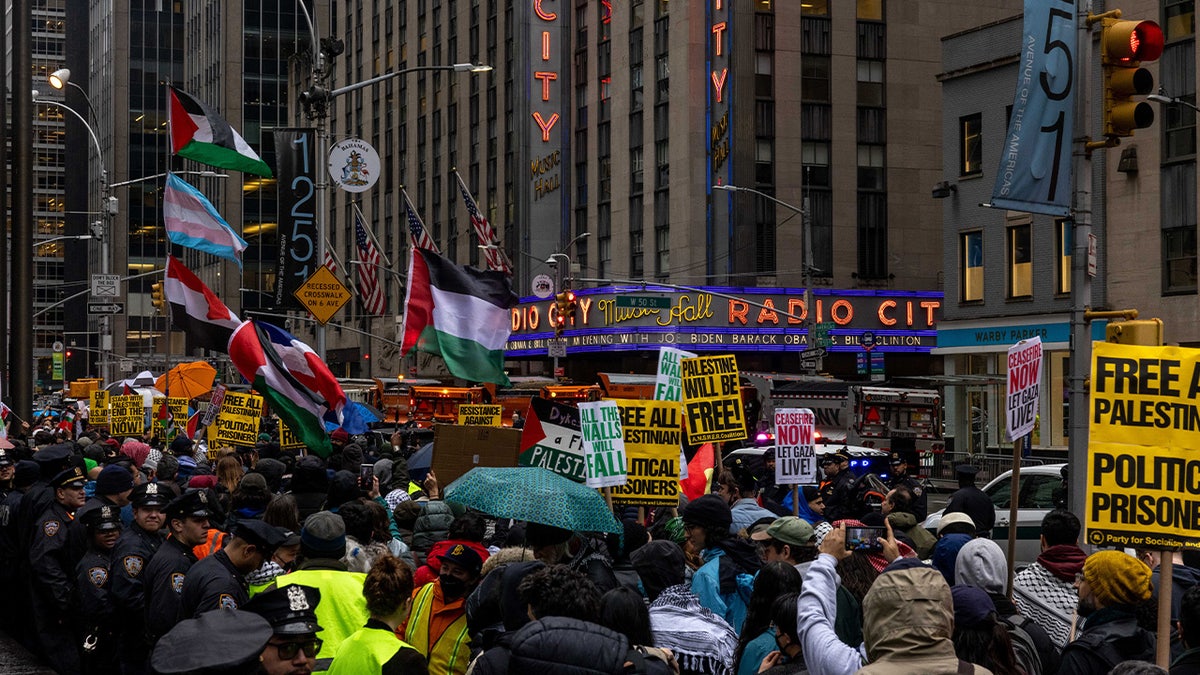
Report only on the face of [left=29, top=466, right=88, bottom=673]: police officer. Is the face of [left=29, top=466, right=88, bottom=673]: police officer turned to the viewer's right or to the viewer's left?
to the viewer's right

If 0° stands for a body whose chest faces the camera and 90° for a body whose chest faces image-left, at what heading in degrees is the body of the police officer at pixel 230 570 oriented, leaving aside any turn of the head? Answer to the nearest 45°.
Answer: approximately 270°

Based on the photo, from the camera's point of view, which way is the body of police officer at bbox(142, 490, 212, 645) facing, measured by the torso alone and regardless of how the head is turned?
to the viewer's right

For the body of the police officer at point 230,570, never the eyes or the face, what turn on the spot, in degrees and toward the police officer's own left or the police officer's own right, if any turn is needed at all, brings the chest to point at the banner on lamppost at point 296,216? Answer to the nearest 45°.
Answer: approximately 90° to the police officer's own left

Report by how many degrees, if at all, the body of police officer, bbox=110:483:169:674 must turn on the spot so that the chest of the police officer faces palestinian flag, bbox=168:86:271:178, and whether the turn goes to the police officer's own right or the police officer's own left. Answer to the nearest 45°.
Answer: approximately 135° to the police officer's own left

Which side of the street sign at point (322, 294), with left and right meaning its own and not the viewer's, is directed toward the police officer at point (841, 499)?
left

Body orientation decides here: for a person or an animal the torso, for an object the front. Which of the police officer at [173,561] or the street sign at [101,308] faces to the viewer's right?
the police officer

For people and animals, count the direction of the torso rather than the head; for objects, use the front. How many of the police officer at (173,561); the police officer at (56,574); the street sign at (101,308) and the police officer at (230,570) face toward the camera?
1

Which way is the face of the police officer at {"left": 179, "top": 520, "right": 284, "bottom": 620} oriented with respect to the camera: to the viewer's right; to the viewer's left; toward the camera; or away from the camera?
to the viewer's right

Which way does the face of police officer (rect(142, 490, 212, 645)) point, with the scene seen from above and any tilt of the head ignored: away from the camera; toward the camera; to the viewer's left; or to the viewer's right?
to the viewer's right

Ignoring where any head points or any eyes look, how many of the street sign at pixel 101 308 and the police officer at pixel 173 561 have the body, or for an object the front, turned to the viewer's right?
1

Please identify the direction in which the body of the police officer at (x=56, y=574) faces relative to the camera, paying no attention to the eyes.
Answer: to the viewer's right

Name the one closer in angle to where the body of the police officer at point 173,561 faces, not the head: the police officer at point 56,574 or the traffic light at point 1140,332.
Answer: the traffic light
